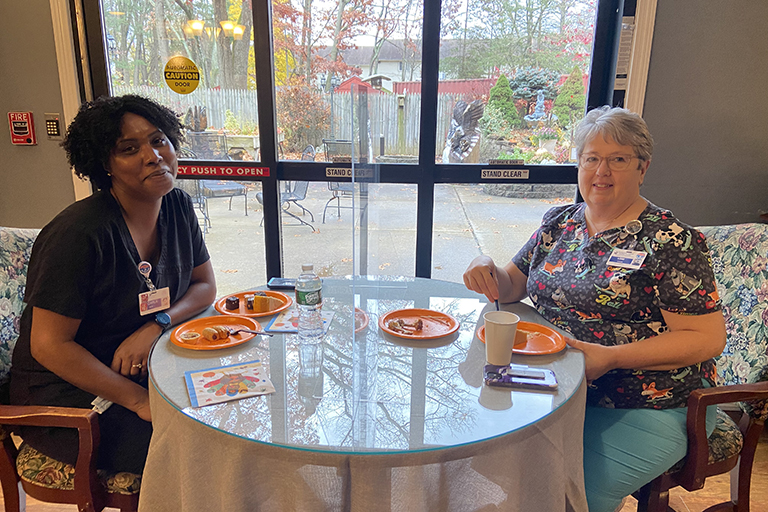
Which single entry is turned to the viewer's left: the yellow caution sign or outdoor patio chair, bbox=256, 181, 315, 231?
the outdoor patio chair

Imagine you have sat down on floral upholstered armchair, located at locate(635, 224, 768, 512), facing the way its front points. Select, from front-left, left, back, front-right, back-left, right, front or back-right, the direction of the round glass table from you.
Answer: front

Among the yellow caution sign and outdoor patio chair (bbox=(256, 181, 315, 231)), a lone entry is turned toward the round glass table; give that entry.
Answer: the yellow caution sign

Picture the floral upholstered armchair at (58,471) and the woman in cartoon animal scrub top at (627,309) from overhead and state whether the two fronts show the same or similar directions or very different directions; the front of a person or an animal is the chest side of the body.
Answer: very different directions

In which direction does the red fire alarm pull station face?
toward the camera

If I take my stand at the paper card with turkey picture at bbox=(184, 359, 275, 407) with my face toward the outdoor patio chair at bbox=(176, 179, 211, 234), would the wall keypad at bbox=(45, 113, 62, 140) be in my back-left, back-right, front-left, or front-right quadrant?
front-left

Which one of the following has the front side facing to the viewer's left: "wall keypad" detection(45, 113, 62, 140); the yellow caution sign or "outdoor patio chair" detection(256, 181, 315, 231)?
the outdoor patio chair

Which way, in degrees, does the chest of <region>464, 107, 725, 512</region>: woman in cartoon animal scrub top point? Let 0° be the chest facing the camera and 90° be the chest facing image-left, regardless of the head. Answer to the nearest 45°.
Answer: approximately 45°

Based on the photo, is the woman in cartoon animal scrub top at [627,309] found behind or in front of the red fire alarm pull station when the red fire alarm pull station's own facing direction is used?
in front

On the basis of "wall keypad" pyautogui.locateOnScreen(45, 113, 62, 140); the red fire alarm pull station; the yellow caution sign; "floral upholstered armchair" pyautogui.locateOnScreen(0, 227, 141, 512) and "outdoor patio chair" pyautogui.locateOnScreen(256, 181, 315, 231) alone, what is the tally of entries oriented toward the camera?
3

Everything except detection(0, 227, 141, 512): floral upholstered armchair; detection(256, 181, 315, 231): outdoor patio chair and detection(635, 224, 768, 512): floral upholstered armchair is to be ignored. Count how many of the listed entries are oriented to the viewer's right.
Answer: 1

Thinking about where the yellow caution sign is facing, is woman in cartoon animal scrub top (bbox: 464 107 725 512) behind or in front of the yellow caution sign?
in front

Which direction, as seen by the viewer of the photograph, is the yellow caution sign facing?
facing the viewer

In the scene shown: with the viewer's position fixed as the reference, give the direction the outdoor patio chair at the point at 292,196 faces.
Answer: facing to the left of the viewer

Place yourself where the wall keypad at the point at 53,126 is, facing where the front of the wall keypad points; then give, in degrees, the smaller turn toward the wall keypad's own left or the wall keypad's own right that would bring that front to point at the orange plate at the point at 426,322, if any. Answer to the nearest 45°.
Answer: approximately 45° to the wall keypad's own left

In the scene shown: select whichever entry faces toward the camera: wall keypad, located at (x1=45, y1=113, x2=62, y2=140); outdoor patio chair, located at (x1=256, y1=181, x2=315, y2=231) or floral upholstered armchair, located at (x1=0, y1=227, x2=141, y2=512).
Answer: the wall keypad

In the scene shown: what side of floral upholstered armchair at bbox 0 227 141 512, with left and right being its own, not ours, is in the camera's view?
right

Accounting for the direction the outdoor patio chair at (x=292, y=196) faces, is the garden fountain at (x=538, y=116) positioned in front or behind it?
behind
